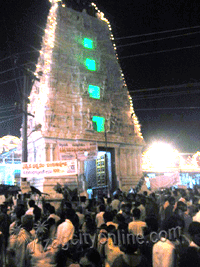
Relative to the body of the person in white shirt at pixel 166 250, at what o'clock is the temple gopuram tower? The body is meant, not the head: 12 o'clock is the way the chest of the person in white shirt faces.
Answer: The temple gopuram tower is roughly at 10 o'clock from the person in white shirt.

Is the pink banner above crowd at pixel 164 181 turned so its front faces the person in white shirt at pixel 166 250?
yes

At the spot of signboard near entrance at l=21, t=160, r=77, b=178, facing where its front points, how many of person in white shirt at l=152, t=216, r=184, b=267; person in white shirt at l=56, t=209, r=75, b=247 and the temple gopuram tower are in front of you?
2

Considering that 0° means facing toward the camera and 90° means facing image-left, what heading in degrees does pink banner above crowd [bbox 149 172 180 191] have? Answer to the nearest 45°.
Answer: approximately 0°

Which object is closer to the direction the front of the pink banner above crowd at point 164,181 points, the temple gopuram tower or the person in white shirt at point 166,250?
the person in white shirt

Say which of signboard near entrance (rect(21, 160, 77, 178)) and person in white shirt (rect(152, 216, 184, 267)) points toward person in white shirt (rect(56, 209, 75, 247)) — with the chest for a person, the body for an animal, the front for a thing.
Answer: the signboard near entrance

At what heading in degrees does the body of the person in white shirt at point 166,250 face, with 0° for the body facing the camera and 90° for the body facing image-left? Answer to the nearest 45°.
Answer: approximately 225°

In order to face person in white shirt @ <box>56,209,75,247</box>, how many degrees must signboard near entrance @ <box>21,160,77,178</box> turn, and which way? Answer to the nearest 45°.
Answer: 0° — it already faces them
